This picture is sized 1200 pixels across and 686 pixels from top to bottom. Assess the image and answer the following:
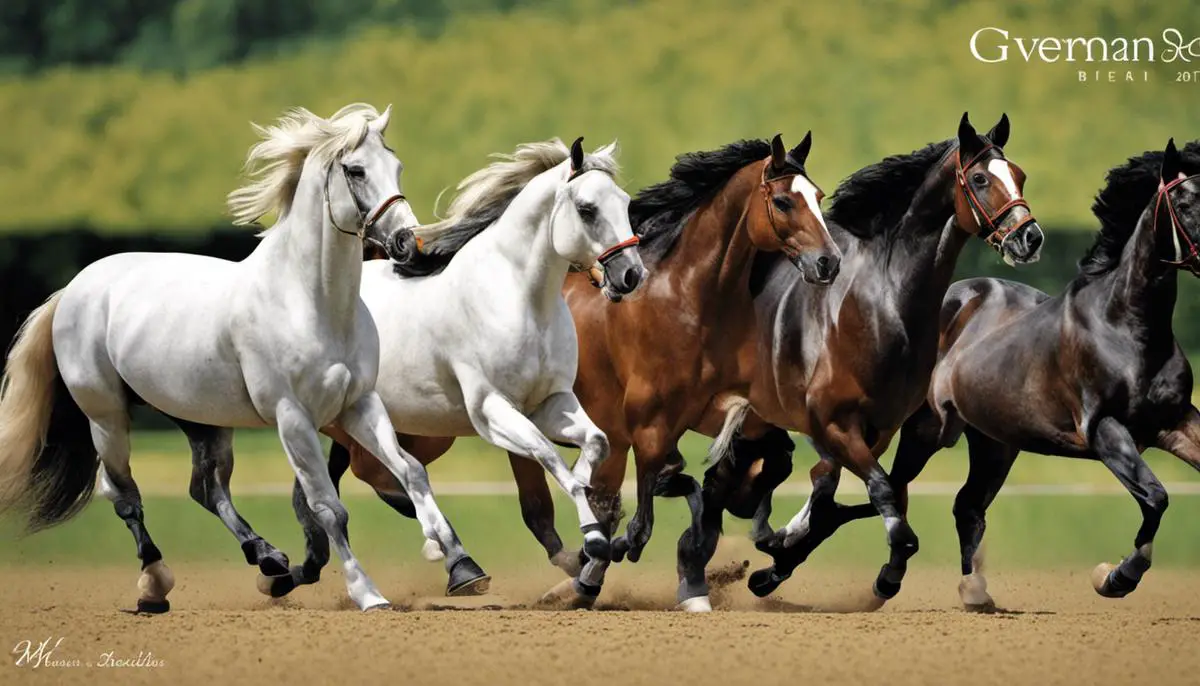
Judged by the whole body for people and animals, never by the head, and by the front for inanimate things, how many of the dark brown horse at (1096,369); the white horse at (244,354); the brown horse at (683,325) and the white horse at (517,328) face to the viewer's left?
0

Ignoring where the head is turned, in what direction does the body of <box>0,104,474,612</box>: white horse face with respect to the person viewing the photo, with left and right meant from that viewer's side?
facing the viewer and to the right of the viewer

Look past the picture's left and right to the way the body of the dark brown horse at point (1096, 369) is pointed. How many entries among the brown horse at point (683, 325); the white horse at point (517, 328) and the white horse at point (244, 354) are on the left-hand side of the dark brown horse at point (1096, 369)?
0

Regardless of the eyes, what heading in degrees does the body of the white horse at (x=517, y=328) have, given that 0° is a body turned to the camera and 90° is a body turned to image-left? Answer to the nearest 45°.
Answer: approximately 315°

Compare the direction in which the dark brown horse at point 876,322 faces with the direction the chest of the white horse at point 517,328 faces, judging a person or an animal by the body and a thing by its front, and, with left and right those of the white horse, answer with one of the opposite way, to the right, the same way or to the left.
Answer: the same way

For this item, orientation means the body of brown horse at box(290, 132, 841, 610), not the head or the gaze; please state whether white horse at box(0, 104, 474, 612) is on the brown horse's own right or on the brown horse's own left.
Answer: on the brown horse's own right

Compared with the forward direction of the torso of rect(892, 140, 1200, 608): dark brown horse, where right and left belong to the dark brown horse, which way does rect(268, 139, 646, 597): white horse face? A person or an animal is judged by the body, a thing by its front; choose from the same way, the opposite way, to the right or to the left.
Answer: the same way

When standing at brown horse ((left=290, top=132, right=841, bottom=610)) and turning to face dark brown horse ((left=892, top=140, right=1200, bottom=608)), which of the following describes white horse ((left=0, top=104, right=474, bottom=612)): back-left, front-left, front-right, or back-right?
back-right

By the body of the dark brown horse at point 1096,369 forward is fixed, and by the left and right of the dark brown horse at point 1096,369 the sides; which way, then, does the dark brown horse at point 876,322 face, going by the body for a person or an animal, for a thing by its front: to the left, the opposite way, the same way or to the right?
the same way

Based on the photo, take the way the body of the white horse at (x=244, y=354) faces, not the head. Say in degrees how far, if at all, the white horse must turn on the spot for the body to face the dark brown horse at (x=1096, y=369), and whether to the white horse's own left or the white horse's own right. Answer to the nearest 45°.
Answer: approximately 45° to the white horse's own left

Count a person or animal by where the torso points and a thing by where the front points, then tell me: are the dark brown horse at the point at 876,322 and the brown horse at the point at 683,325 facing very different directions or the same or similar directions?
same or similar directions

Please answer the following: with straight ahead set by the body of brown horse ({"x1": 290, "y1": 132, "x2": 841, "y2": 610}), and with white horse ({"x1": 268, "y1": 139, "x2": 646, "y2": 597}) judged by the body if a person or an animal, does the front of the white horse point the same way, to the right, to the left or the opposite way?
the same way

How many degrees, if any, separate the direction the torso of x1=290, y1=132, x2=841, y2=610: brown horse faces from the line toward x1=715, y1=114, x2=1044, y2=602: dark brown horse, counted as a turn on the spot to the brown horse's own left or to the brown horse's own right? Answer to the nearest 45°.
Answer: approximately 45° to the brown horse's own left
